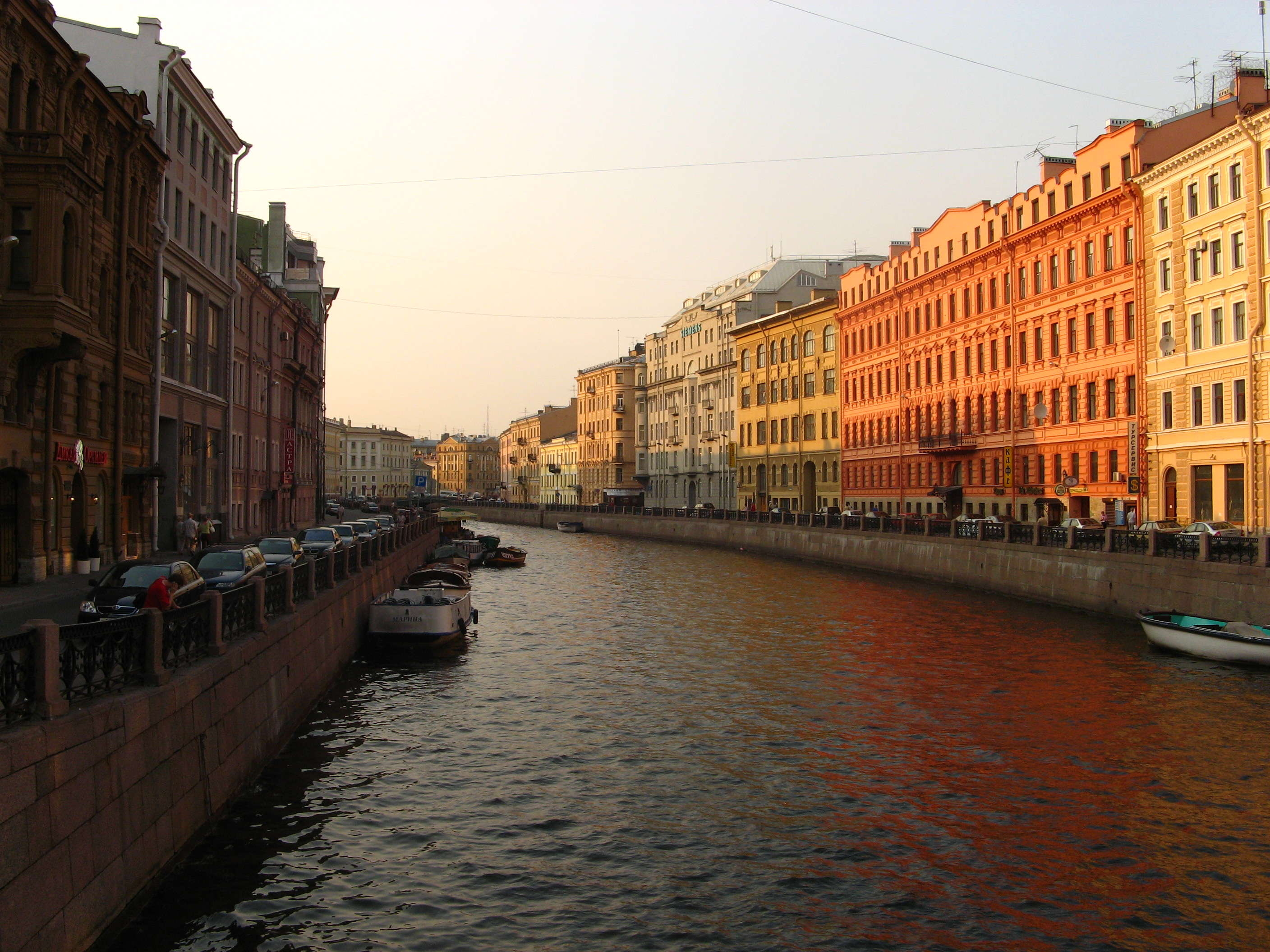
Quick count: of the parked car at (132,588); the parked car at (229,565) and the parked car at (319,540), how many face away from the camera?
0

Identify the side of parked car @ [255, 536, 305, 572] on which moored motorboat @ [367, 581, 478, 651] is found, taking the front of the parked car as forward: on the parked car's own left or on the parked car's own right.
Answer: on the parked car's own left

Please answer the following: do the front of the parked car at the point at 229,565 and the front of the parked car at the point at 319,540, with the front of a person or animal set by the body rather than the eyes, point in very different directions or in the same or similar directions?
same or similar directions

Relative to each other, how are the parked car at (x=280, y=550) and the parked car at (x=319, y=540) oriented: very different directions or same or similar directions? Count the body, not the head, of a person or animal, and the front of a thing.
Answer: same or similar directions

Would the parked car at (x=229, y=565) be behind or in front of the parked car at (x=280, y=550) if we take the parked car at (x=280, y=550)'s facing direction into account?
in front

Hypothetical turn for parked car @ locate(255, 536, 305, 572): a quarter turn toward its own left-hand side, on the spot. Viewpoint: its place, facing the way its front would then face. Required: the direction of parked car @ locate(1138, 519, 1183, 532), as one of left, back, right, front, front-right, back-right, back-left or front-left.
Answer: front-left

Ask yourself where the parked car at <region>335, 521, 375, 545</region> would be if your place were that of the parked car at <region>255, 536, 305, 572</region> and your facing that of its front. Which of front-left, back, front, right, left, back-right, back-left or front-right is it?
back-right

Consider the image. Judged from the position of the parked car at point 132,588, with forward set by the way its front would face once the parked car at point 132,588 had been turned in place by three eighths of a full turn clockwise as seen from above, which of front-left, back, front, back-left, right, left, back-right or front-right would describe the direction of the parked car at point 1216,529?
right

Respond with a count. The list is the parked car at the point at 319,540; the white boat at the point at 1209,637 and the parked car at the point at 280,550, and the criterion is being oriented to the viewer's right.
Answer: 0

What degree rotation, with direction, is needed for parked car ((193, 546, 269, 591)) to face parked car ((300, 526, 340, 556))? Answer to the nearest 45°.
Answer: approximately 135° to its right

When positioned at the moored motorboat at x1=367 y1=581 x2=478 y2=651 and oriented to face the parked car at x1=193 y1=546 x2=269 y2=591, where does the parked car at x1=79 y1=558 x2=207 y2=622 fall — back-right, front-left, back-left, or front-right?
front-left

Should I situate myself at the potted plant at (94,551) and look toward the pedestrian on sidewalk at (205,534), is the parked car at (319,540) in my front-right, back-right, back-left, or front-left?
front-right

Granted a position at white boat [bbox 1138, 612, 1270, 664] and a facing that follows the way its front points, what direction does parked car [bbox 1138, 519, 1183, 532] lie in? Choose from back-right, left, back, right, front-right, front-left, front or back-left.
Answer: front-right
